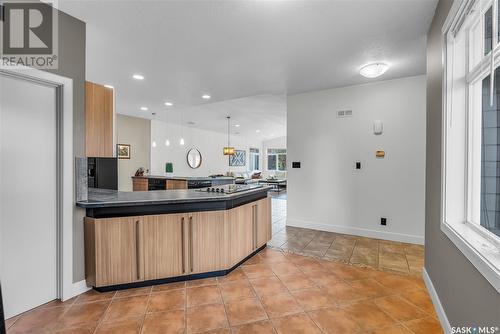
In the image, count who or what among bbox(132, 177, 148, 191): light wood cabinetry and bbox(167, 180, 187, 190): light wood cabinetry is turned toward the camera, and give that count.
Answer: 2

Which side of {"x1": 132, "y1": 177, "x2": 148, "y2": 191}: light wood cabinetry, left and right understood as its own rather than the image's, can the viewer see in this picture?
front

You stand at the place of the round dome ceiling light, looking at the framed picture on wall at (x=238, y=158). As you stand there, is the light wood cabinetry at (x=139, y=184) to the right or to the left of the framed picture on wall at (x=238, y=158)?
left

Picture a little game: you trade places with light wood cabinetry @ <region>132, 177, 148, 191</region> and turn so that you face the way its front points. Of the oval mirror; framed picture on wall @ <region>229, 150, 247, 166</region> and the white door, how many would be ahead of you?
1

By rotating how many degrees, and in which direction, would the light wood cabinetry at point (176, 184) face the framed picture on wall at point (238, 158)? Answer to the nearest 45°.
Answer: approximately 135° to its left

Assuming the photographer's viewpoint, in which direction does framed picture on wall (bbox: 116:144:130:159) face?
facing the viewer

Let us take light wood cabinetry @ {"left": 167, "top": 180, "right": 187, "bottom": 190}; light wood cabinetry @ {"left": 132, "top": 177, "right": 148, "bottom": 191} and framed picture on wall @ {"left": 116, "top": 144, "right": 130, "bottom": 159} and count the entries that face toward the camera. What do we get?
3

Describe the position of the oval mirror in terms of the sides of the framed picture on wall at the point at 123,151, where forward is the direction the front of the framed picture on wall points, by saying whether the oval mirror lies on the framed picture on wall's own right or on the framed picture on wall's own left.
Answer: on the framed picture on wall's own left

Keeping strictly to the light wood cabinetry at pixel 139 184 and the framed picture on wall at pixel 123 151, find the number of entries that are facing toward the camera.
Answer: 2

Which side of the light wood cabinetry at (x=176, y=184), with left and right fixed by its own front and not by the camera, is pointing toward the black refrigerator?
right

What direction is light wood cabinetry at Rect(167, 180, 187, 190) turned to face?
toward the camera

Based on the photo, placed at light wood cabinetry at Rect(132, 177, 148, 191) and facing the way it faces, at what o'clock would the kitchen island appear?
The kitchen island is roughly at 12 o'clock from the light wood cabinetry.
